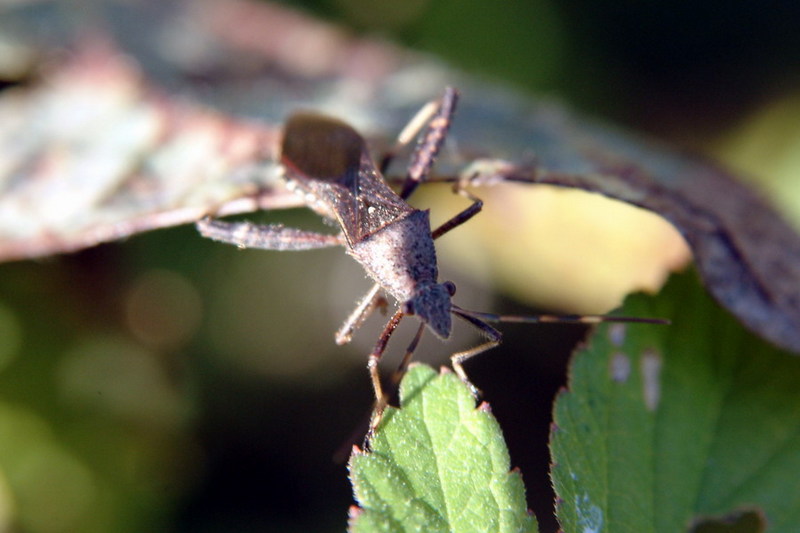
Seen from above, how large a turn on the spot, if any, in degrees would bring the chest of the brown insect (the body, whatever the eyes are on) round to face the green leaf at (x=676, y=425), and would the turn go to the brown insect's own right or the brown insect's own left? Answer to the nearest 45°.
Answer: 0° — it already faces it

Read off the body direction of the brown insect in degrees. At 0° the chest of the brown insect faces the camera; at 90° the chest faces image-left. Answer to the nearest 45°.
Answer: approximately 315°
